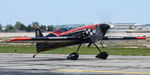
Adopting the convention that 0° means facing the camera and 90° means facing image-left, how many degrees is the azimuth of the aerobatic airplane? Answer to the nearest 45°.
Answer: approximately 315°
